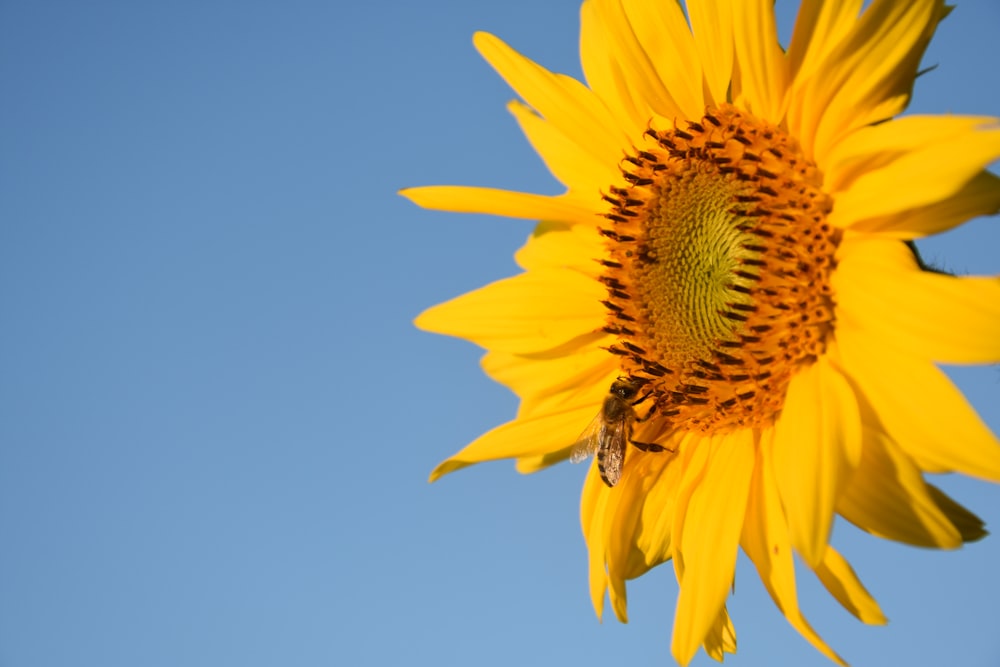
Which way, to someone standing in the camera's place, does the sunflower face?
facing the viewer and to the left of the viewer
